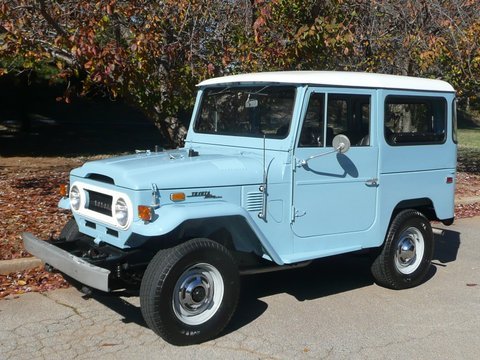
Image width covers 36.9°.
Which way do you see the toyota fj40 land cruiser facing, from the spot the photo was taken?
facing the viewer and to the left of the viewer
